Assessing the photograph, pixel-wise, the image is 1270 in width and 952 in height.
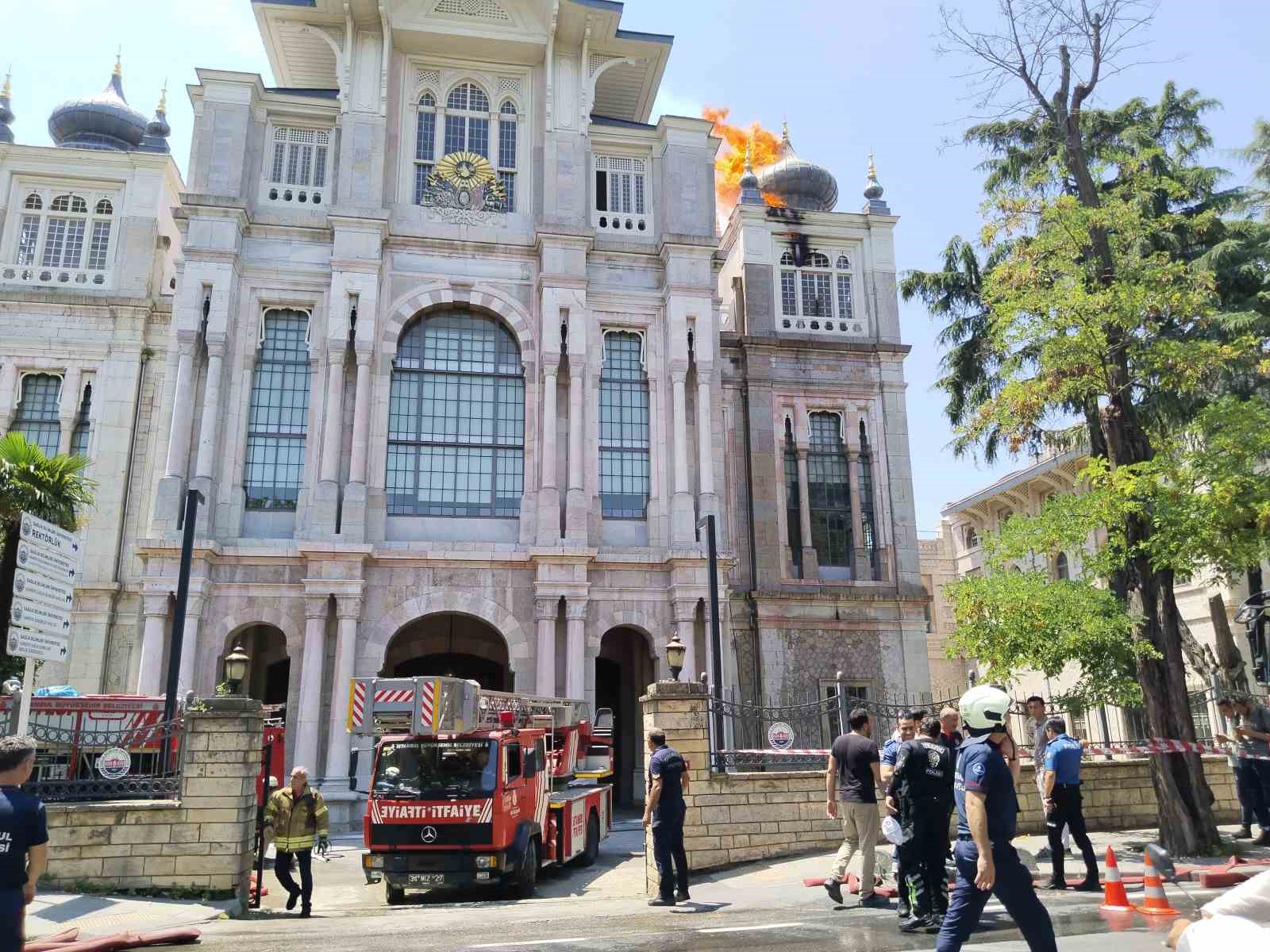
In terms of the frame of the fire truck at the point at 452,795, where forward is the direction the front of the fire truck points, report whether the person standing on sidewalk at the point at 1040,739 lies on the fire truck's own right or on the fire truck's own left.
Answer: on the fire truck's own left

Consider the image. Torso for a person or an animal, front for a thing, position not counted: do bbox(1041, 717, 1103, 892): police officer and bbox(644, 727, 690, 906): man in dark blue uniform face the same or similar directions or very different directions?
same or similar directions

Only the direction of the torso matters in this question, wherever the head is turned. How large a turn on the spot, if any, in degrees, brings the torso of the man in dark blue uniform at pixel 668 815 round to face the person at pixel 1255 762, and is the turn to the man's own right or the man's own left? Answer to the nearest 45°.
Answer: approximately 135° to the man's own right

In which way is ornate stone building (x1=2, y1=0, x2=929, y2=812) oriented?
toward the camera

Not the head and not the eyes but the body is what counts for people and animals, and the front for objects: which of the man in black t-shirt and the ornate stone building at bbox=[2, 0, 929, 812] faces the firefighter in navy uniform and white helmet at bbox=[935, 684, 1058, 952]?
the ornate stone building

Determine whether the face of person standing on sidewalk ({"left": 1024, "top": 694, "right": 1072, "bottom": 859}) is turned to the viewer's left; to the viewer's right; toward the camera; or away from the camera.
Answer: toward the camera

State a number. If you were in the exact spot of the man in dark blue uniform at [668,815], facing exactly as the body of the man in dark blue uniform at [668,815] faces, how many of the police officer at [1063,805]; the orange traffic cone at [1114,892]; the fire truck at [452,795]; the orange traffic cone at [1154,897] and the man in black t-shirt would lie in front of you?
1

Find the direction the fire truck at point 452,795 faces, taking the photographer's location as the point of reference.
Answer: facing the viewer and to the left of the viewer

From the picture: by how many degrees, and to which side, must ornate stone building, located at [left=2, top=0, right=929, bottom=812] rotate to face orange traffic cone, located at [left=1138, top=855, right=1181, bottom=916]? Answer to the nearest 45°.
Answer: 0° — it already faces it

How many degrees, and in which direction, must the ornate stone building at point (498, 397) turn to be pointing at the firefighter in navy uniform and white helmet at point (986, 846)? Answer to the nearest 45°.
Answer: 0° — it already faces them

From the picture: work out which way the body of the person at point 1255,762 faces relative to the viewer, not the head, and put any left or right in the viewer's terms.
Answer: facing to the left of the viewer

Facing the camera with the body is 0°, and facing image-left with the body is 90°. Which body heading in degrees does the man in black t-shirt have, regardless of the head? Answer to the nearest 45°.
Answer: approximately 225°

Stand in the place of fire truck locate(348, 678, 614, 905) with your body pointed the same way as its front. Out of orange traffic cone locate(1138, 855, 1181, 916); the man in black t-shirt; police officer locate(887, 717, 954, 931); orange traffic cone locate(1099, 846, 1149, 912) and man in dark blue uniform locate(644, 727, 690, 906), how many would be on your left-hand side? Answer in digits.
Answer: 5

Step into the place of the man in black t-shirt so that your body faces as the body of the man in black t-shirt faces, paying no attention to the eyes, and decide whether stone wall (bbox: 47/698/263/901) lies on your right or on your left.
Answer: on your left

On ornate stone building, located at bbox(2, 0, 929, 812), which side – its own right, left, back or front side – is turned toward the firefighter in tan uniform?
front
